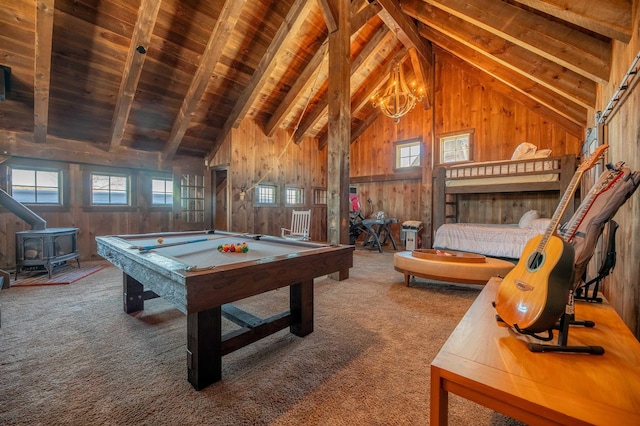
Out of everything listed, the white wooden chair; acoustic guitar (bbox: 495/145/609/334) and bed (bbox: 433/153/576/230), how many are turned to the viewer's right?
0

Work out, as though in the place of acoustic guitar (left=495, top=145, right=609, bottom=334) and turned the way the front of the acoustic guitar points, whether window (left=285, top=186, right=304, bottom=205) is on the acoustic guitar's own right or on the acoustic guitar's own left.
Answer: on the acoustic guitar's own right

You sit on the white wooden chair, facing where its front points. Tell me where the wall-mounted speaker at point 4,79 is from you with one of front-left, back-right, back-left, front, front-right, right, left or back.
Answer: front

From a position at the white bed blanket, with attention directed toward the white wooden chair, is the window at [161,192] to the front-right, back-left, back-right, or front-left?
front-left

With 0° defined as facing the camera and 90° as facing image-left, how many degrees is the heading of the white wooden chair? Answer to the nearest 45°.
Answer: approximately 45°

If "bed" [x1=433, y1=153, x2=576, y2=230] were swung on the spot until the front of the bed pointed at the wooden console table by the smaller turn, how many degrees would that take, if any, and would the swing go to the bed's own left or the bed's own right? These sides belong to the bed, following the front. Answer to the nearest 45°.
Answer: approximately 90° to the bed's own left

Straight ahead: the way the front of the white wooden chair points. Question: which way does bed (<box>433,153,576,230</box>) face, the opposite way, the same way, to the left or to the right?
to the right

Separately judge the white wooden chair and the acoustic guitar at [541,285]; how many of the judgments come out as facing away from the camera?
0

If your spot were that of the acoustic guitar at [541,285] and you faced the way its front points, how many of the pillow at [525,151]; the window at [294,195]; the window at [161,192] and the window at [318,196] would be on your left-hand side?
0

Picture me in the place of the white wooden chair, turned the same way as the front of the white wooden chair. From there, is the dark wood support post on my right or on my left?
on my left

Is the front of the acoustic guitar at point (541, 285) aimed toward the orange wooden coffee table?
no

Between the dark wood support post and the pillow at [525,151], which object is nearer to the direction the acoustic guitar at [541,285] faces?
the dark wood support post

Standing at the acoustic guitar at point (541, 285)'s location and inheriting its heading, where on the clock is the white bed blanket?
The white bed blanket is roughly at 4 o'clock from the acoustic guitar.

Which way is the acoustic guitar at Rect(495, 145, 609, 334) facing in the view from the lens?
facing the viewer and to the left of the viewer

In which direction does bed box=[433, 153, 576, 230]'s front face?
to the viewer's left

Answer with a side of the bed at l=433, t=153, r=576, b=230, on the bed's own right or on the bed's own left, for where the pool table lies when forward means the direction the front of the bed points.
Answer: on the bed's own left

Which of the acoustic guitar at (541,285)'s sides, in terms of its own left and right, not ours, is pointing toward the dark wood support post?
right

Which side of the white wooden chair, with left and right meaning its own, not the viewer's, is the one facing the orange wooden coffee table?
left

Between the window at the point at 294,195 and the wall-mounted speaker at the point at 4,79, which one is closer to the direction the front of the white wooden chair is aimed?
the wall-mounted speaker
